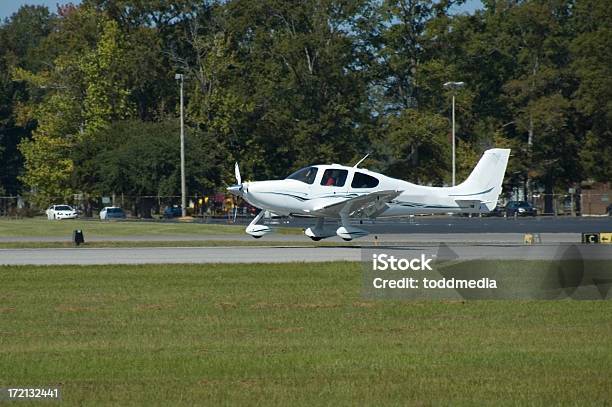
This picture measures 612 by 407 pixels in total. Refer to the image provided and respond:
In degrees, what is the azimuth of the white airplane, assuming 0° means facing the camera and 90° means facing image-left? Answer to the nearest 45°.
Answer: approximately 90°
